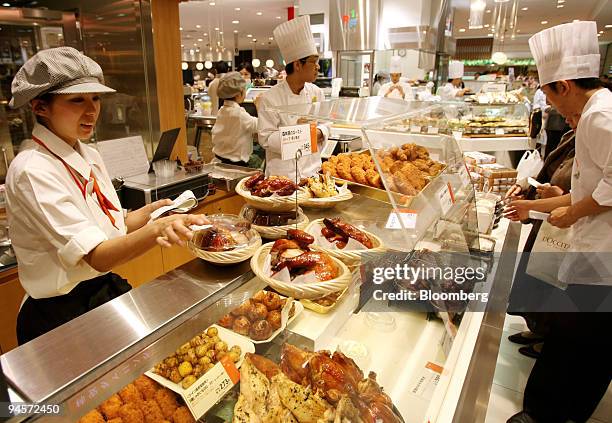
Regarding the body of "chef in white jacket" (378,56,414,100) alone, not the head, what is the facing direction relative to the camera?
toward the camera

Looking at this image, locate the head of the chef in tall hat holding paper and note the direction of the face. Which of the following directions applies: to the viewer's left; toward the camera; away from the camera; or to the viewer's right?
to the viewer's left

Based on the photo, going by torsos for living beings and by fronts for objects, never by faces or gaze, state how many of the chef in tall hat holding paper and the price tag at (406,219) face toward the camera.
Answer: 1

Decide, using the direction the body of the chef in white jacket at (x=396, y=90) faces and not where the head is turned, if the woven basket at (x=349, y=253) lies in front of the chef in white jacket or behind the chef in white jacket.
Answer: in front

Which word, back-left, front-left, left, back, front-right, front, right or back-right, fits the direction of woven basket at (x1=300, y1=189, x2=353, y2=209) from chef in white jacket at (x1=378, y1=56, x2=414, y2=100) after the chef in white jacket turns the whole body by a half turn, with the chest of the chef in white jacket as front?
back

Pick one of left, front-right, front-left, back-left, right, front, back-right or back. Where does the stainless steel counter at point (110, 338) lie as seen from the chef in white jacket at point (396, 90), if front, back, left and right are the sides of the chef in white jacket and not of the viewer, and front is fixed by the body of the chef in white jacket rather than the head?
front

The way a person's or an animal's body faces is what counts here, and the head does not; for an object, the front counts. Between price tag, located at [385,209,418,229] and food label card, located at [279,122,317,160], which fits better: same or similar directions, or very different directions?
same or similar directions

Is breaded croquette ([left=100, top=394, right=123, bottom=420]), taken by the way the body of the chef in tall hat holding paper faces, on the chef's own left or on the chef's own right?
on the chef's own left

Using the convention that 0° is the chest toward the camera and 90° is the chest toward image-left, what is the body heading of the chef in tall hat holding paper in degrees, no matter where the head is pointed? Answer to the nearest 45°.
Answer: approximately 90°
